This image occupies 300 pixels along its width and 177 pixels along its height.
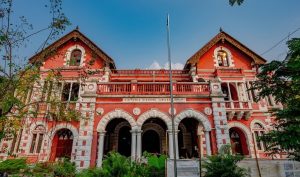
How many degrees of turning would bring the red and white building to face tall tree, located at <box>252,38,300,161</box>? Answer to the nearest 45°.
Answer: approximately 45° to its left

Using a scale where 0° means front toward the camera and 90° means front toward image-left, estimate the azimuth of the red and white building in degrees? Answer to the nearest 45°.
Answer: approximately 0°

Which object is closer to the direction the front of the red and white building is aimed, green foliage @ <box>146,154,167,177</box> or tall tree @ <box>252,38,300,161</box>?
the green foliage

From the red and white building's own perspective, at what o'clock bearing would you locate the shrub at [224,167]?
The shrub is roughly at 11 o'clock from the red and white building.

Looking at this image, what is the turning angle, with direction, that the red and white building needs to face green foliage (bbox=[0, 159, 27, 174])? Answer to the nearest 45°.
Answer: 0° — it already faces it

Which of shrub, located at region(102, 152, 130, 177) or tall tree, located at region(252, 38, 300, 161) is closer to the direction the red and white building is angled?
the shrub

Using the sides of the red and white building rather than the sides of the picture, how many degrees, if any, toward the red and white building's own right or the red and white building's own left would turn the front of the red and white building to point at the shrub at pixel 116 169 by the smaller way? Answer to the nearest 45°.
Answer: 0° — it already faces it

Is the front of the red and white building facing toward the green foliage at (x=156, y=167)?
yes
